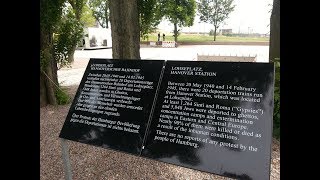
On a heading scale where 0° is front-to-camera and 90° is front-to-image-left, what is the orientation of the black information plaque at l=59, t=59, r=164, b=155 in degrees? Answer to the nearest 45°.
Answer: approximately 45°

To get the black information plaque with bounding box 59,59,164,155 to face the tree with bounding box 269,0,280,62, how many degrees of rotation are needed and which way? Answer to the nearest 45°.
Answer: approximately 180°

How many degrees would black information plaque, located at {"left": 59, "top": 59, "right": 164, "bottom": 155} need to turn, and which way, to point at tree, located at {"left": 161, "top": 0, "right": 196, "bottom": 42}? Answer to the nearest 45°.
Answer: approximately 135° to its right

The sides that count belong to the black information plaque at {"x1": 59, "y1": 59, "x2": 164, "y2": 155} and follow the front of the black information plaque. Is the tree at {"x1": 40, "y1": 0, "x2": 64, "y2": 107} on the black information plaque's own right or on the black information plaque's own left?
on the black information plaque's own right

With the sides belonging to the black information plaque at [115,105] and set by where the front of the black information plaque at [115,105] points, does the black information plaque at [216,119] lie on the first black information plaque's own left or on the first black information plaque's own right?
on the first black information plaque's own left

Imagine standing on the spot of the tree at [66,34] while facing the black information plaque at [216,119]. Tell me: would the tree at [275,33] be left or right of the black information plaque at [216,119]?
left
